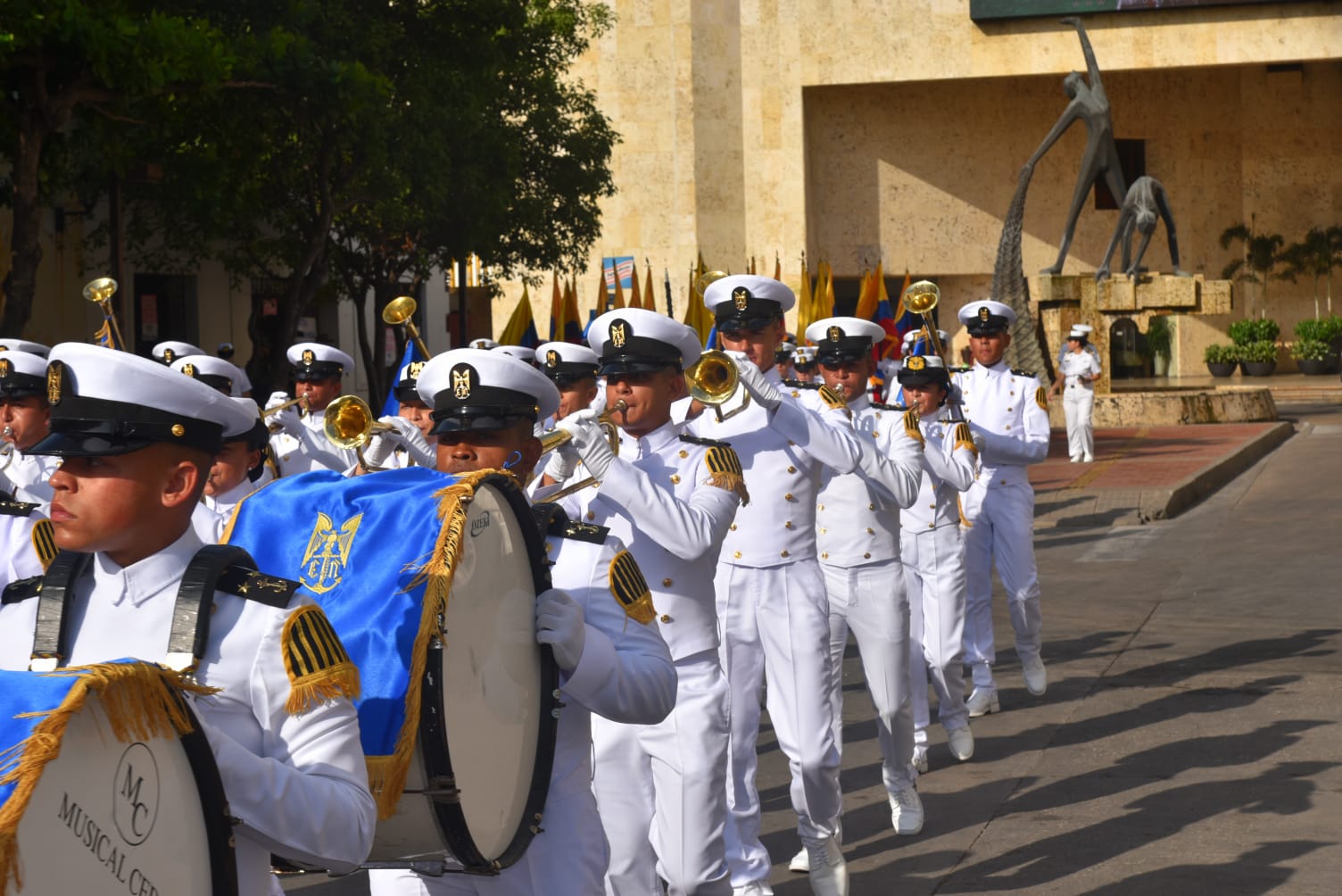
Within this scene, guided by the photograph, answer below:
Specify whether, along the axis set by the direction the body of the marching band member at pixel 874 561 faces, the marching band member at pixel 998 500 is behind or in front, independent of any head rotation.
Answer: behind

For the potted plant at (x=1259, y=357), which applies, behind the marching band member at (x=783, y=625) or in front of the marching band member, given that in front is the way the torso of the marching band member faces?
behind

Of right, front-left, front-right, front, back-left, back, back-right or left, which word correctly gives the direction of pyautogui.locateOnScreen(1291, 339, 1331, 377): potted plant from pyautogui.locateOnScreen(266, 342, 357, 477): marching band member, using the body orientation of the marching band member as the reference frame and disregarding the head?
back

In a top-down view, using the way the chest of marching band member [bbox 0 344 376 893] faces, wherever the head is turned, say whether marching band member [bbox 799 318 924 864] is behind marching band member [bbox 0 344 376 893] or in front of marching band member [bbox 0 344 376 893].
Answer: behind

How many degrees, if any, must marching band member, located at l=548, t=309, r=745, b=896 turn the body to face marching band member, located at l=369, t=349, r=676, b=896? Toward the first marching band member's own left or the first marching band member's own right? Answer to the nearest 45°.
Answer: approximately 45° to the first marching band member's own left

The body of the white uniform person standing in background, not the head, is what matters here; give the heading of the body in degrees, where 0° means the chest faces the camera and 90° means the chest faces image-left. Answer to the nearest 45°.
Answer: approximately 0°

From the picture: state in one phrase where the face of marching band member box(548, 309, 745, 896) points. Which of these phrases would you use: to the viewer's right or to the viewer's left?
to the viewer's left

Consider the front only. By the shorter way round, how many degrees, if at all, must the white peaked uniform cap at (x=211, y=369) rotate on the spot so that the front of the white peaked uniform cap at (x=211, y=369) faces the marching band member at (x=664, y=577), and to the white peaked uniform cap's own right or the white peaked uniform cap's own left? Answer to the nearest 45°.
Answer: approximately 45° to the white peaked uniform cap's own left

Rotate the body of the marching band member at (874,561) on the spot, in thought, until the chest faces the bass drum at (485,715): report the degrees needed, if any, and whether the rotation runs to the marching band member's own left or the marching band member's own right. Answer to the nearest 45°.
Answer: approximately 45° to the marching band member's own left

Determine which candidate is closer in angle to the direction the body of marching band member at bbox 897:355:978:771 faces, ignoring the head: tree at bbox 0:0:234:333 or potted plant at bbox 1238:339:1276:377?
the tree

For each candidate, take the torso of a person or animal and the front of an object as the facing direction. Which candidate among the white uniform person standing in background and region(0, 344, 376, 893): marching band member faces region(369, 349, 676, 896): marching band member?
the white uniform person standing in background

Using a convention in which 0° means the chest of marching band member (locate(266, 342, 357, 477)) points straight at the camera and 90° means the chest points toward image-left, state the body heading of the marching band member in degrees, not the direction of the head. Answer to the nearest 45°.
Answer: approximately 45°
